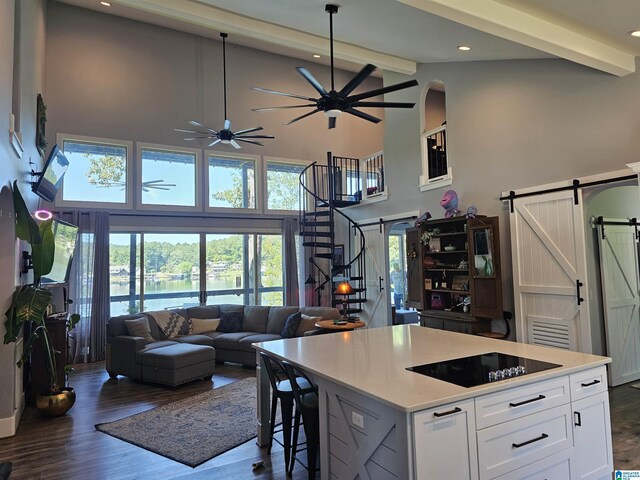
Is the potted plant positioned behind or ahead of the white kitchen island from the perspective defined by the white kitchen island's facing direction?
behind

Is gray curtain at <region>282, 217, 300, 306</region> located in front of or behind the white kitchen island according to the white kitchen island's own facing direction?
behind

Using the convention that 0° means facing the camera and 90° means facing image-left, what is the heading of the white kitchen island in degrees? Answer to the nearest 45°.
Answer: approximately 315°

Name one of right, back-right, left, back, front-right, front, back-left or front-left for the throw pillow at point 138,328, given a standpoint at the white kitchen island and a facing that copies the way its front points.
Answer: back

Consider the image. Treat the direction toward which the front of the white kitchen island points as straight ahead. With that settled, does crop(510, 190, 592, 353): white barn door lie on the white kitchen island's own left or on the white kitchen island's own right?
on the white kitchen island's own left

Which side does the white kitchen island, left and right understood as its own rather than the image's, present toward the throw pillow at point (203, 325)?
back

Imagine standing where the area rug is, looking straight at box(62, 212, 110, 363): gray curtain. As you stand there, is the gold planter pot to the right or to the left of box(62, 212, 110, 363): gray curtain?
left

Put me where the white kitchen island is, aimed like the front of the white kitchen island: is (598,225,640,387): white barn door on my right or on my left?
on my left

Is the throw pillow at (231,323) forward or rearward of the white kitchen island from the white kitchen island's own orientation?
rearward

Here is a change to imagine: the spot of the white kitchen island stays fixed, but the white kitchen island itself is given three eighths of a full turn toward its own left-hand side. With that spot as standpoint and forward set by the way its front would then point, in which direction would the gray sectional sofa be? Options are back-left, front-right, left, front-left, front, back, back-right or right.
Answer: front-left

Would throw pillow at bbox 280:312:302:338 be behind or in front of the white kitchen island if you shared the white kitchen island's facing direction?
behind

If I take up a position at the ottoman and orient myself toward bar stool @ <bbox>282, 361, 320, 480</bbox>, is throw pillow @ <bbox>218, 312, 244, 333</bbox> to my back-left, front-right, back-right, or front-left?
back-left

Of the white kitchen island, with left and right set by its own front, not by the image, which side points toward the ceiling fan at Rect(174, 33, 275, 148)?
back
